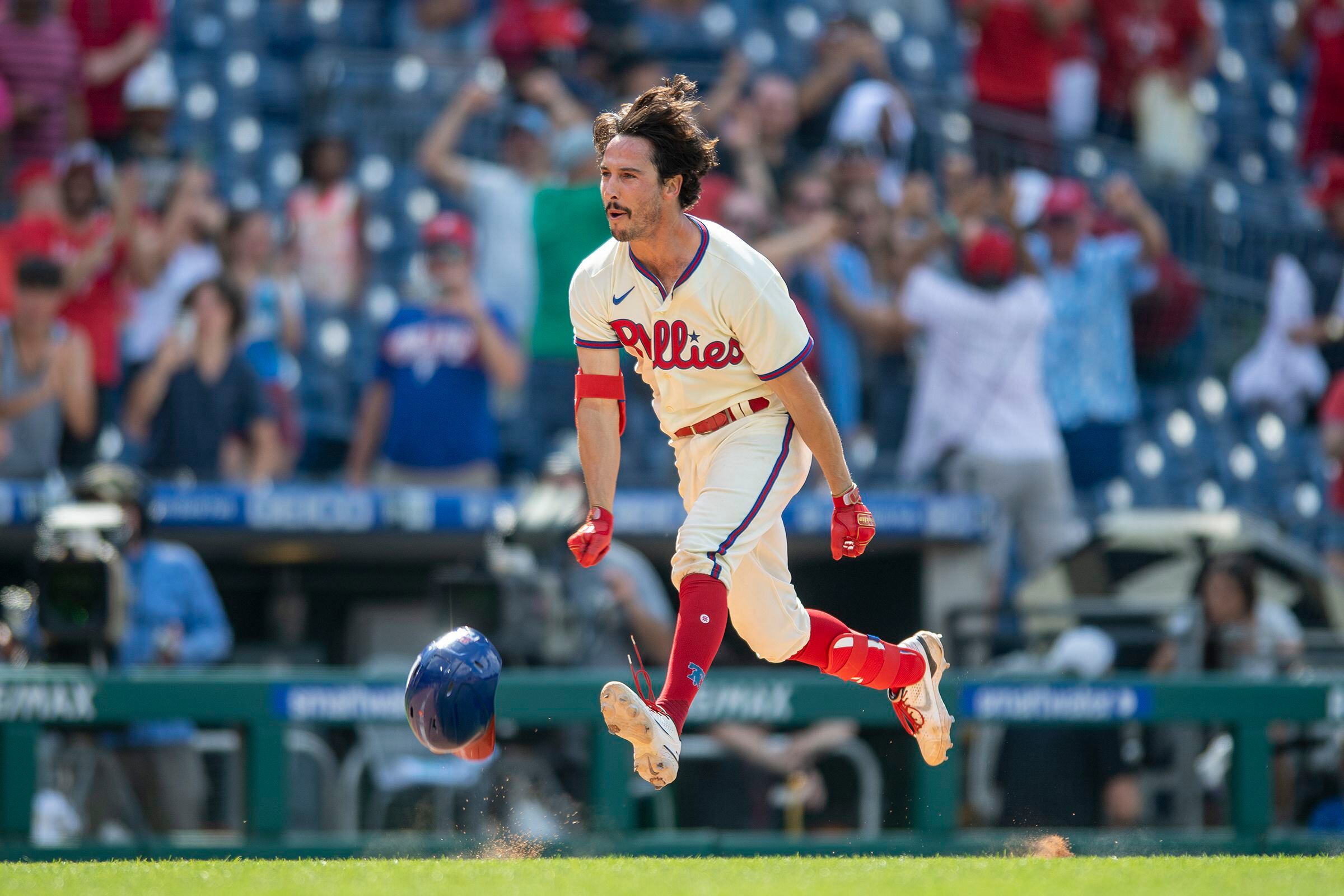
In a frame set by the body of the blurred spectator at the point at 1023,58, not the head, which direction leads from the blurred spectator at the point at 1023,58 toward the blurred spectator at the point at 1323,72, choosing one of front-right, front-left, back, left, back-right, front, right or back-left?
back-left

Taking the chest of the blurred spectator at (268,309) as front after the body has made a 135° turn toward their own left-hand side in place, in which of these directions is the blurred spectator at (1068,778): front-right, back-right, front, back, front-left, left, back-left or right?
front-right

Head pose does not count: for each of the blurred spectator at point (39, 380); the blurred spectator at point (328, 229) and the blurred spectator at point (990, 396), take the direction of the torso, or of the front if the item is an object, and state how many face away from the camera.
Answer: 1

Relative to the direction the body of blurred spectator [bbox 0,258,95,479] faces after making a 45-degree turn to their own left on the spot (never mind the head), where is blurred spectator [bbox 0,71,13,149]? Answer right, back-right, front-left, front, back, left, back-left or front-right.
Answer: back-left

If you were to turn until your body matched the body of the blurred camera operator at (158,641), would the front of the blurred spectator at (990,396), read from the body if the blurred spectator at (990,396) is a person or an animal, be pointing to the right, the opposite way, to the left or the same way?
the opposite way

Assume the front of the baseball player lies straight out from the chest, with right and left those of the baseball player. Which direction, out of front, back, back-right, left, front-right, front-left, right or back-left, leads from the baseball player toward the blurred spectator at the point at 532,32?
back-right

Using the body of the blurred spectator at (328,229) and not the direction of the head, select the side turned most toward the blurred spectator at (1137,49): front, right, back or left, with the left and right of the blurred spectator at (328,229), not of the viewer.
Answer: left

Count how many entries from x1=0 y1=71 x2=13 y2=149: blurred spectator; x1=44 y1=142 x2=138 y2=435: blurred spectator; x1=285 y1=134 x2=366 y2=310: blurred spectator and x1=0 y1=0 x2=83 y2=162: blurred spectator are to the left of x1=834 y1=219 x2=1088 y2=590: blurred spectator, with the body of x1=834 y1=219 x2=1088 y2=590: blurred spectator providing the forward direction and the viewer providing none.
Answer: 4

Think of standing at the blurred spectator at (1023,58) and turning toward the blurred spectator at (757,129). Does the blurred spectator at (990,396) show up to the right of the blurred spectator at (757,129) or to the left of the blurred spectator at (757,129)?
left
